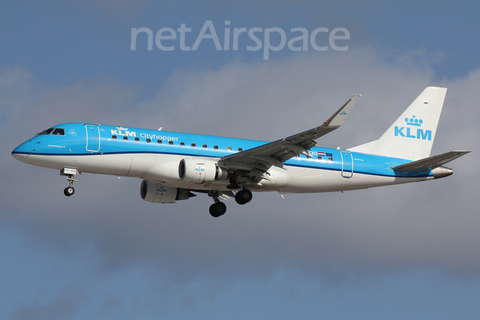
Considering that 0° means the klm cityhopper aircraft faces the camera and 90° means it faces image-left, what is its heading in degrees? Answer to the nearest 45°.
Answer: approximately 90°
